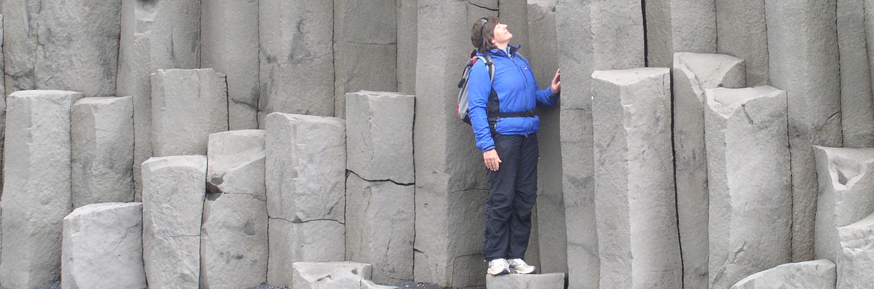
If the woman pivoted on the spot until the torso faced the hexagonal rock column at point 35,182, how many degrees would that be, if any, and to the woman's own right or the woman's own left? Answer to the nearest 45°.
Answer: approximately 135° to the woman's own right

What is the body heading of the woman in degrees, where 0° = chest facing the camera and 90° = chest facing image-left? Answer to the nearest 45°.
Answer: approximately 315°
